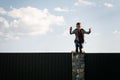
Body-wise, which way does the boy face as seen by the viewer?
toward the camera
